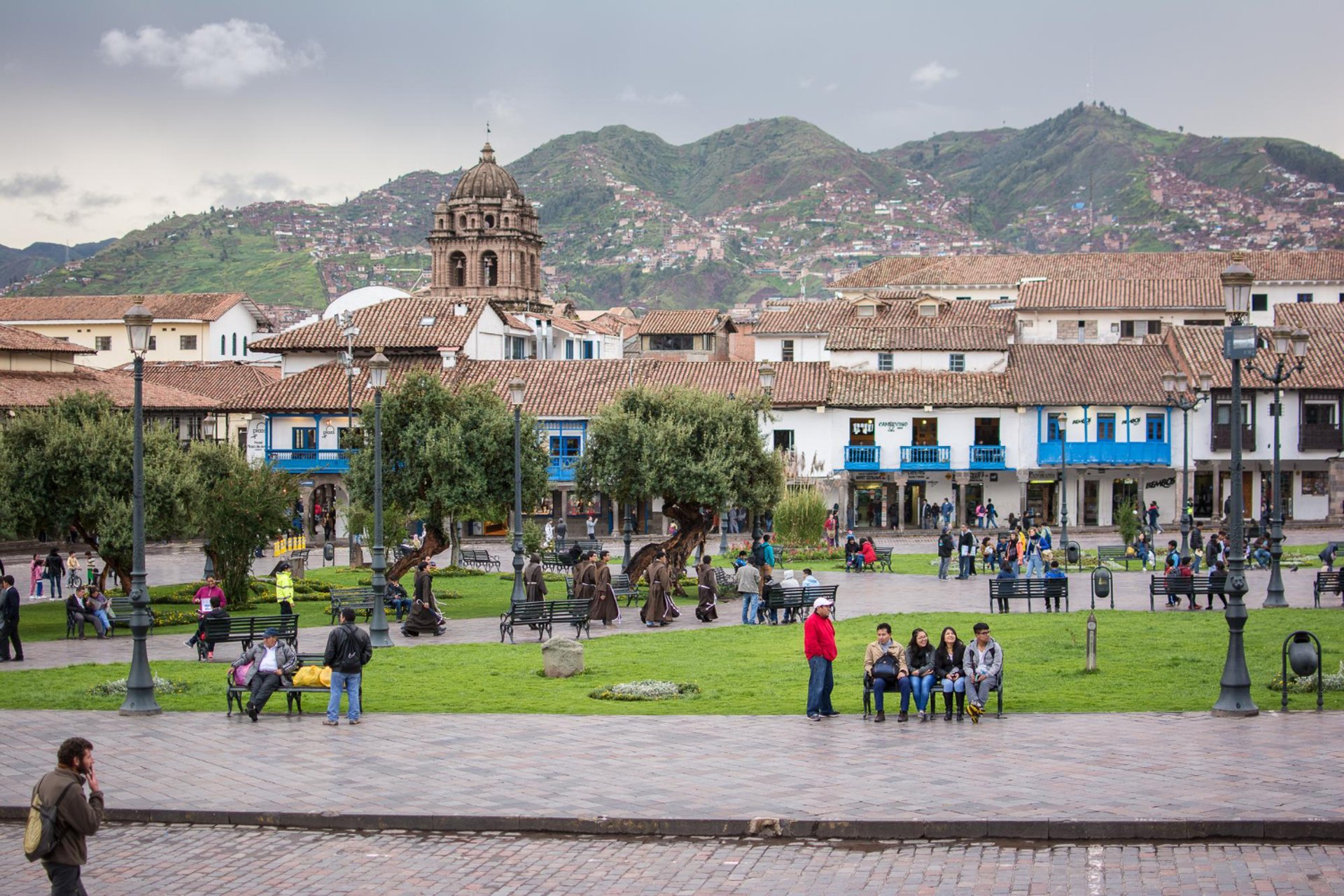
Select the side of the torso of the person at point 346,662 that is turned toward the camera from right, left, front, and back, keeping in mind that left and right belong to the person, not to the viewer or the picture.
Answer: back

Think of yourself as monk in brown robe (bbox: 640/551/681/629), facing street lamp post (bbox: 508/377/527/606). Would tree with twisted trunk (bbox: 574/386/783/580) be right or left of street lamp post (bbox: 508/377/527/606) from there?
right

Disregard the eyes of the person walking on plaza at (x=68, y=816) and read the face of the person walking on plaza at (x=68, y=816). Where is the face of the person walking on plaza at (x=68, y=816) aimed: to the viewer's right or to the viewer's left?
to the viewer's right

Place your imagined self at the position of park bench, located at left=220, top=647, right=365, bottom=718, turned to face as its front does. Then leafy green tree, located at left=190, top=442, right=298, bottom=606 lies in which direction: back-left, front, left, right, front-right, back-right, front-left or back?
back
